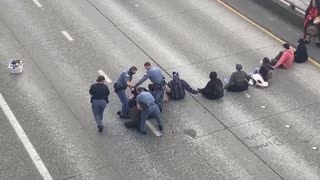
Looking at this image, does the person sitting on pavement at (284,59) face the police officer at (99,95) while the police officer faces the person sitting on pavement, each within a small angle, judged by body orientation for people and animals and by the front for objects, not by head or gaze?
no

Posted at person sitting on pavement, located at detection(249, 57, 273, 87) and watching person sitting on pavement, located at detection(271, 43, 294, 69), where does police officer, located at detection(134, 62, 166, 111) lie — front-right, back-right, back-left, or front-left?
back-left

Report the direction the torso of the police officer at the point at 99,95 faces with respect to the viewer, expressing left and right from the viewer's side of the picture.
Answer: facing away from the viewer

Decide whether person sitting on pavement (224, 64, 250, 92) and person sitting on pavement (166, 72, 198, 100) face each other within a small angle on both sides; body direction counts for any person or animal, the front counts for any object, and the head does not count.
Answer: no

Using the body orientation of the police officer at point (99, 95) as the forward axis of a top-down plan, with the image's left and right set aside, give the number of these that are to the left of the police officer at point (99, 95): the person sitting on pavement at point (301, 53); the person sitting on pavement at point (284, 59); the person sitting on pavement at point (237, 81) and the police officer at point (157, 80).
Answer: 0

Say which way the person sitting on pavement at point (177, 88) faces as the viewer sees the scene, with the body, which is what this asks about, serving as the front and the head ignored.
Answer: away from the camera

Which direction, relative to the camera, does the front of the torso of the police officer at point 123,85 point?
to the viewer's right

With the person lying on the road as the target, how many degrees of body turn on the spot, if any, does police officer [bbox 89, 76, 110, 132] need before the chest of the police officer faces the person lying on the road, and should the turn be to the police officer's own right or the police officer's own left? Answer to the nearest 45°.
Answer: approximately 90° to the police officer's own right

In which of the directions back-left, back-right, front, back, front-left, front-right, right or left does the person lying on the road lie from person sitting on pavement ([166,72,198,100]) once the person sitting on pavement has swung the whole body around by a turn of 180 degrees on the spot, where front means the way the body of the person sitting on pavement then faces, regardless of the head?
front-right

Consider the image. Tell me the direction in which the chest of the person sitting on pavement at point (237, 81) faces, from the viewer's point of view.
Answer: away from the camera

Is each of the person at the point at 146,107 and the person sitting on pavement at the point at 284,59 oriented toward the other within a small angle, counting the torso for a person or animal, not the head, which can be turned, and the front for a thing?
no

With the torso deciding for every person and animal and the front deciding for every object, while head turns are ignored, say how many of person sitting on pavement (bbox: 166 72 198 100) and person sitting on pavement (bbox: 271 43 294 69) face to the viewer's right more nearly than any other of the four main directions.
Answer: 0

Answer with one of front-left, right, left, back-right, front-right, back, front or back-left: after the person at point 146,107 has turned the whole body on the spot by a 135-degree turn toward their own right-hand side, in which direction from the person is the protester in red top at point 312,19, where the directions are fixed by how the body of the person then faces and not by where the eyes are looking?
front-left

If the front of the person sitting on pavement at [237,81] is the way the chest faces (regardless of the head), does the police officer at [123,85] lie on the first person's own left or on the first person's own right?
on the first person's own left

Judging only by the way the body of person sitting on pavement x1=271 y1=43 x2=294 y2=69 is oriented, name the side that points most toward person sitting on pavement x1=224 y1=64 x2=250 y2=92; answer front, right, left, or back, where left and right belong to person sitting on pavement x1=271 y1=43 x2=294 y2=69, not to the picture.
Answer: left
